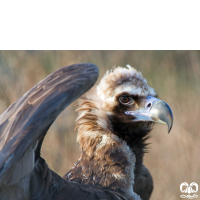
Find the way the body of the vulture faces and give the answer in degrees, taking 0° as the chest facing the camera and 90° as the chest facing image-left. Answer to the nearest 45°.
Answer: approximately 270°
